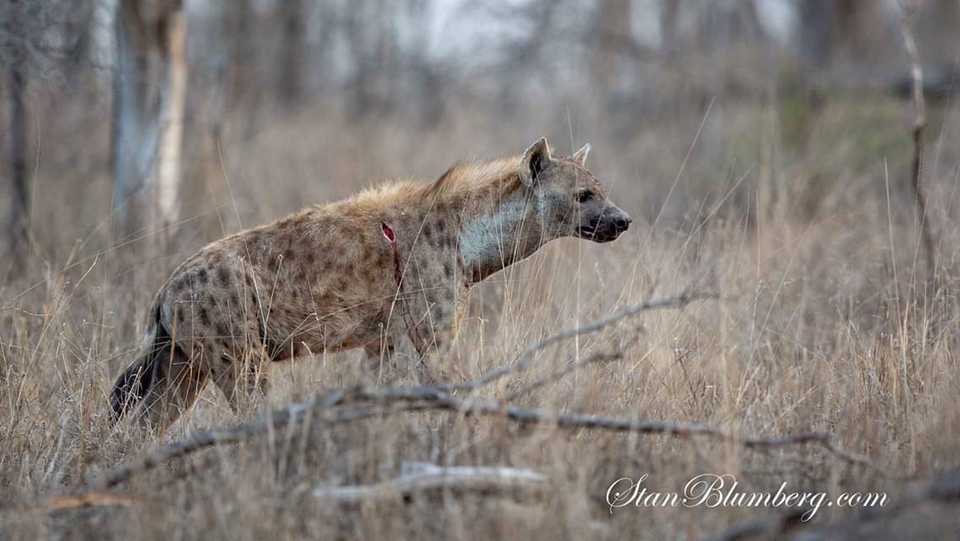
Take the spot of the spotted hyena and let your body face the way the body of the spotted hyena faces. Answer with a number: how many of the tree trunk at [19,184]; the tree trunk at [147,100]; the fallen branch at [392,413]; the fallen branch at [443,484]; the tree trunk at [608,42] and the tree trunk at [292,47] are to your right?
2

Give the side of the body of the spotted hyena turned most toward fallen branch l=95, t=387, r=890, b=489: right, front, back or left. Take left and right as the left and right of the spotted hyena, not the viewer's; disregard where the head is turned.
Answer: right

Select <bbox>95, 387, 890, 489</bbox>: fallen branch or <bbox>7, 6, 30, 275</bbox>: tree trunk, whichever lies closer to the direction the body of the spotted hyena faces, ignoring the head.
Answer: the fallen branch

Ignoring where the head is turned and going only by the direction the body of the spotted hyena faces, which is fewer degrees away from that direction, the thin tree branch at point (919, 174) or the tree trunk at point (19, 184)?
the thin tree branch

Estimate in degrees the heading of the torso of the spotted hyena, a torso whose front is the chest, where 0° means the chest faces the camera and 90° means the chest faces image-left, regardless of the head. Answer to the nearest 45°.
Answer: approximately 270°

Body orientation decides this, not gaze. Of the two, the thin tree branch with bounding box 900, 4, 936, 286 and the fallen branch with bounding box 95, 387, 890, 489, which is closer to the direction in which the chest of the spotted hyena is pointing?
the thin tree branch

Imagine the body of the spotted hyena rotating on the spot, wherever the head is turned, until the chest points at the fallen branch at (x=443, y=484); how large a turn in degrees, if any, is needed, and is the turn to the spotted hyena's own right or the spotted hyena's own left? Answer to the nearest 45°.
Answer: approximately 90° to the spotted hyena's own right

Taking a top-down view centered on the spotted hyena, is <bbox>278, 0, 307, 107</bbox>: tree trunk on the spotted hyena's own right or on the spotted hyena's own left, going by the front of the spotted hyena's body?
on the spotted hyena's own left

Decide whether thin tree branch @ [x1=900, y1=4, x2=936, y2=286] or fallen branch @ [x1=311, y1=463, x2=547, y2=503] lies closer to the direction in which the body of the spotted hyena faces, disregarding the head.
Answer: the thin tree branch

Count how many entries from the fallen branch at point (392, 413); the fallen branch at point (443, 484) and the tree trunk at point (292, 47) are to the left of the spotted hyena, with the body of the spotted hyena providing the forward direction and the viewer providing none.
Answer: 1

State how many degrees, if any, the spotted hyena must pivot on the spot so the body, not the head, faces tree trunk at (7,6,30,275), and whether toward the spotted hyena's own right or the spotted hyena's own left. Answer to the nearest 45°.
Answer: approximately 135° to the spotted hyena's own left
